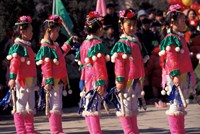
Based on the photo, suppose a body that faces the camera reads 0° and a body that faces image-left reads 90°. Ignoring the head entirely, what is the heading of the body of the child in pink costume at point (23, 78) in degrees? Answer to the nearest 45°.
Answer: approximately 315°
